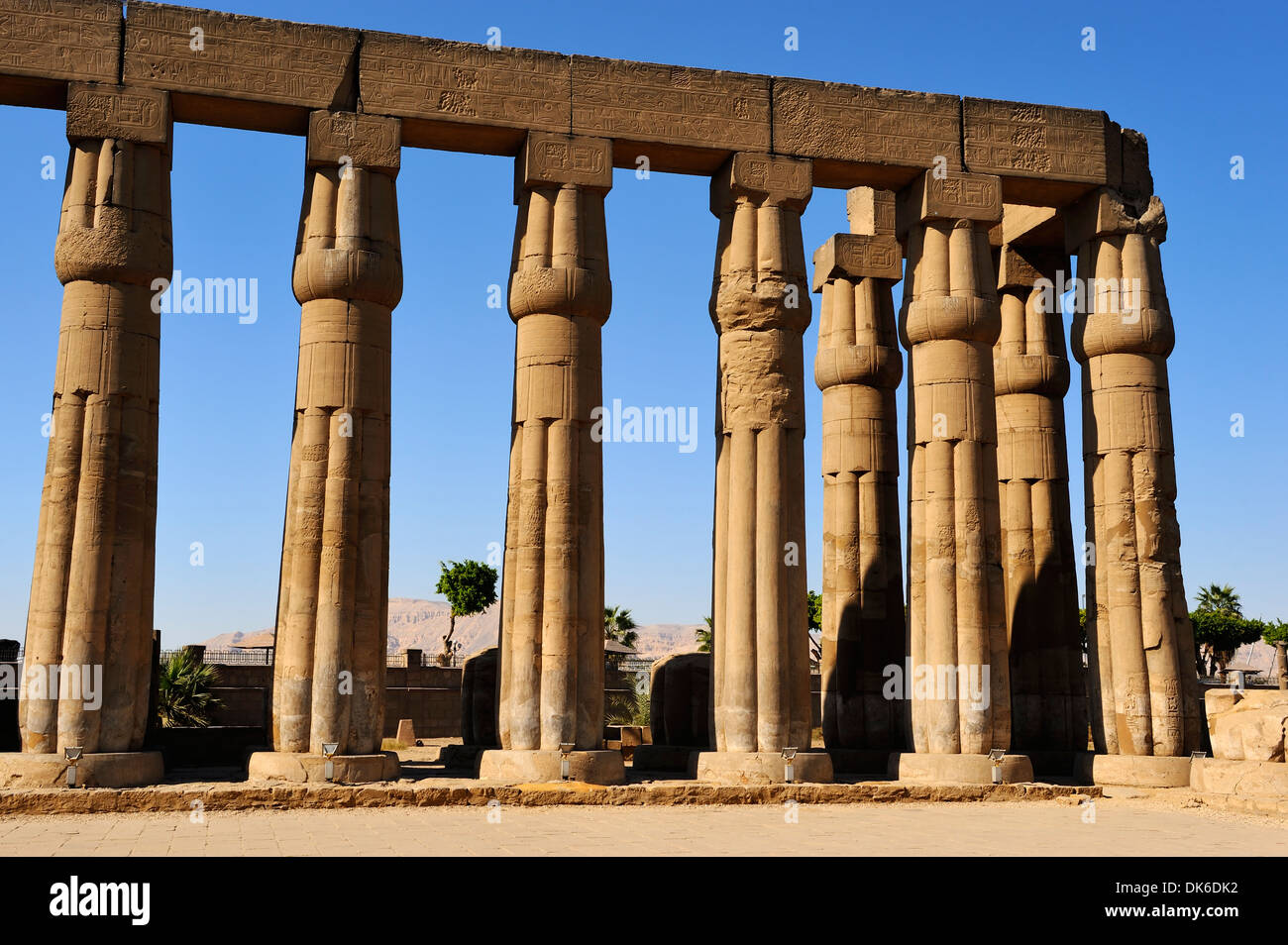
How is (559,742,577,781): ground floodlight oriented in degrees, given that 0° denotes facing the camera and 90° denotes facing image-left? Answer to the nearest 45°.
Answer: approximately 180°

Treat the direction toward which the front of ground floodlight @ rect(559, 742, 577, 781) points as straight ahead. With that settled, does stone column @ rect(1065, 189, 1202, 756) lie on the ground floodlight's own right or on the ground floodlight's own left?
on the ground floodlight's own right

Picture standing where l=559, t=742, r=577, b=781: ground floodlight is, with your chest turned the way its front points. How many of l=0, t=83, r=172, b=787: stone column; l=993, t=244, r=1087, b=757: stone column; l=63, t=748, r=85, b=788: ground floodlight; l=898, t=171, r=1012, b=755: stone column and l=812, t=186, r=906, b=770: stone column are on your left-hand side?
2

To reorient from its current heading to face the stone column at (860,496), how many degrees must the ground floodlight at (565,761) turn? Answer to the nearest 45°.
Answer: approximately 45° to its right

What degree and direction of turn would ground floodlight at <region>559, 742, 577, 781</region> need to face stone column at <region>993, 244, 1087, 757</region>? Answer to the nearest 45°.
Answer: approximately 45° to its right

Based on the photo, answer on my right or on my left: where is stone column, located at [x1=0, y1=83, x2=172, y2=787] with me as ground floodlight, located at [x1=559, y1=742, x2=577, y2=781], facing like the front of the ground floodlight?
on my left

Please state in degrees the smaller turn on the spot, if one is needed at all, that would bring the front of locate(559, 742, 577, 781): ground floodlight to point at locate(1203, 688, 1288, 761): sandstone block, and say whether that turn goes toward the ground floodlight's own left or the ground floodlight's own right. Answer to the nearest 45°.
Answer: approximately 90° to the ground floodlight's own right

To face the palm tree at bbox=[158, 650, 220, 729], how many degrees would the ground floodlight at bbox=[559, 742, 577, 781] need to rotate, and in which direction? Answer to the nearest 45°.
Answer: approximately 45° to its left
